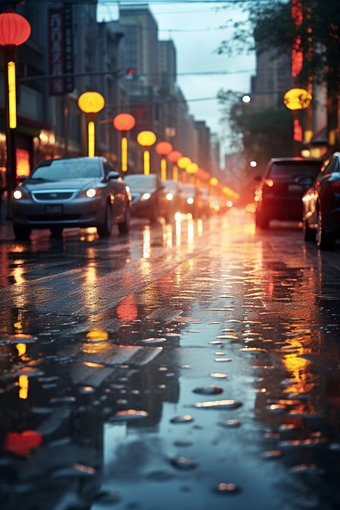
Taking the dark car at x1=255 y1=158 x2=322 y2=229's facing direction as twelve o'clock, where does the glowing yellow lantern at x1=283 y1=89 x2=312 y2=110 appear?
The glowing yellow lantern is roughly at 12 o'clock from the dark car.

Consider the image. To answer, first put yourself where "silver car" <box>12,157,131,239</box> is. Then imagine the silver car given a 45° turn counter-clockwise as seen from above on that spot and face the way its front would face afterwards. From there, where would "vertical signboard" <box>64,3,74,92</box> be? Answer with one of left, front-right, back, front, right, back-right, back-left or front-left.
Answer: back-left

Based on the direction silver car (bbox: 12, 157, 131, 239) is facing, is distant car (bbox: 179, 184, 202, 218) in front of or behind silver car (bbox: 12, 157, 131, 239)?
behind

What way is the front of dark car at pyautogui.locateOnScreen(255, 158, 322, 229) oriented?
away from the camera

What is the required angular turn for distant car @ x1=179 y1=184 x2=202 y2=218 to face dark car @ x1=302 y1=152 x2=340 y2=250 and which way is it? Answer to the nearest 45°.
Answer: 0° — it already faces it

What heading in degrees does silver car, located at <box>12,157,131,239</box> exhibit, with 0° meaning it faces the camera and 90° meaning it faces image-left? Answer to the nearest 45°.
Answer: approximately 0°
